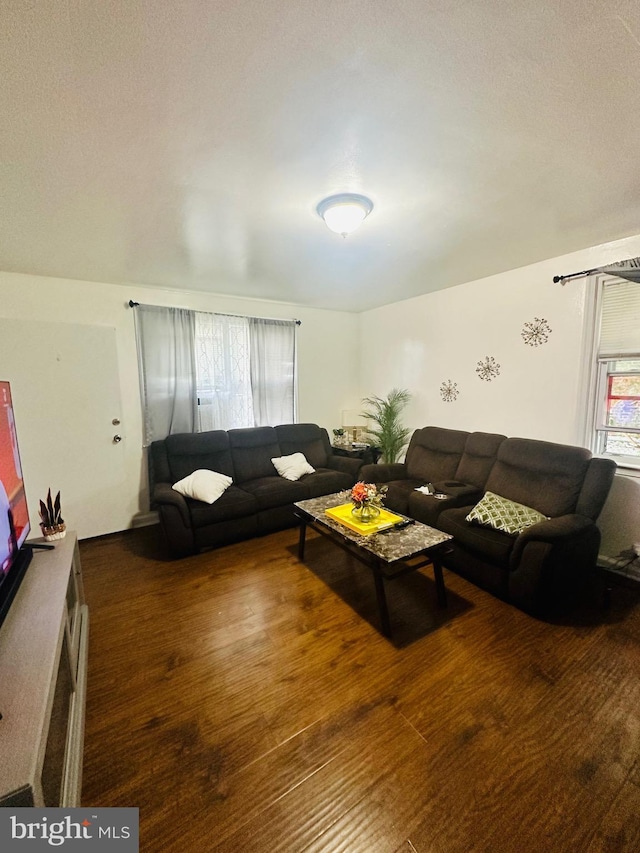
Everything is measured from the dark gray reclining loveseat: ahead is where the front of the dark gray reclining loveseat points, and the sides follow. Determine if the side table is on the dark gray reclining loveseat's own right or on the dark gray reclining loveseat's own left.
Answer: on the dark gray reclining loveseat's own right

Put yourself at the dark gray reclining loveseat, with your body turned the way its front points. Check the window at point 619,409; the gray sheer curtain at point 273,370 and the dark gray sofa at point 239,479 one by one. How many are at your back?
1

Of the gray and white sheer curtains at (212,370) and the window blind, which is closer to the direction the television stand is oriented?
the window blind

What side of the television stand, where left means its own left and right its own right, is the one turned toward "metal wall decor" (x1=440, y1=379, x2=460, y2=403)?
front

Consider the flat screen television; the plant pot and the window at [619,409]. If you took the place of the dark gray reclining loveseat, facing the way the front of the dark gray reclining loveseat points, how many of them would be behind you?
1

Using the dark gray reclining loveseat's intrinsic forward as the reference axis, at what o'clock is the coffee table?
The coffee table is roughly at 12 o'clock from the dark gray reclining loveseat.

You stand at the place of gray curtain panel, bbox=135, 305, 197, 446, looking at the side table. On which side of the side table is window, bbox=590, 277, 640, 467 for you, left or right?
right

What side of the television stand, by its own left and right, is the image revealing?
right

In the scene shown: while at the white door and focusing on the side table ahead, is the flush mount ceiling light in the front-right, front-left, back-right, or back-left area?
front-right

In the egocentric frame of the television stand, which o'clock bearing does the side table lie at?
The side table is roughly at 11 o'clock from the television stand.

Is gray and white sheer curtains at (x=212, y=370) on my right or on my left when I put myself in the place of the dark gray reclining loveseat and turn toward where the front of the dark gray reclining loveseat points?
on my right

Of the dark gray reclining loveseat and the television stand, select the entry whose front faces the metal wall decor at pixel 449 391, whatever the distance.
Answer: the television stand

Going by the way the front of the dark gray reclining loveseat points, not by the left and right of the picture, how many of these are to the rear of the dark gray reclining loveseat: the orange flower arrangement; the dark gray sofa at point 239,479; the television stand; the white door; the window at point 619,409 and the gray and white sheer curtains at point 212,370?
1

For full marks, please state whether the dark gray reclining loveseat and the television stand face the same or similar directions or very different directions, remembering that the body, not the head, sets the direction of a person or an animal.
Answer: very different directions

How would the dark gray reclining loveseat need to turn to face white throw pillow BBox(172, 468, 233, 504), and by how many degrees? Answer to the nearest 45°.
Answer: approximately 45° to its right

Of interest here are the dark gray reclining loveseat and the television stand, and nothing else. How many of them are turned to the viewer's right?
1

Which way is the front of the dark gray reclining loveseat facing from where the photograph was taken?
facing the viewer and to the left of the viewer

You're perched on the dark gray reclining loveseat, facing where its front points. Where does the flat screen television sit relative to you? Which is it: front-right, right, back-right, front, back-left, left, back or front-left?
front

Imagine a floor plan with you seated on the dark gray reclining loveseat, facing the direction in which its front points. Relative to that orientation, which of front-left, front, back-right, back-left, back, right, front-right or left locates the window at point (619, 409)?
back
